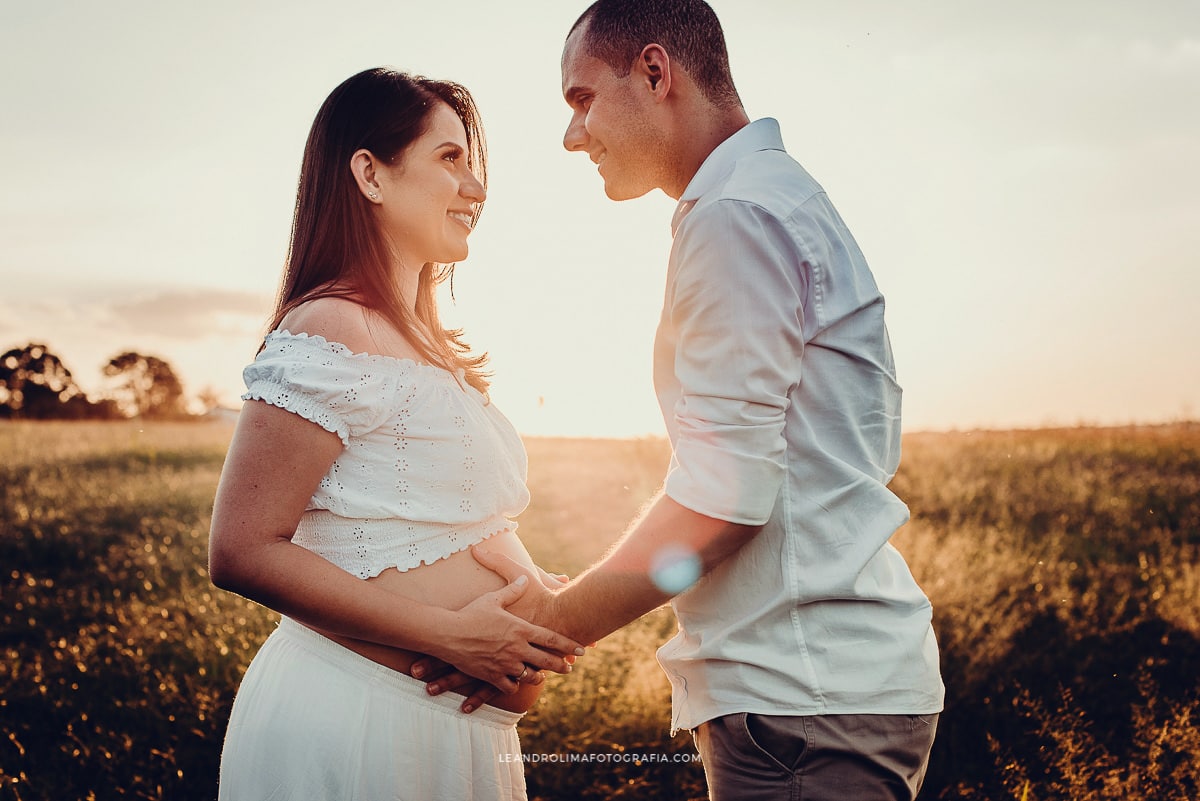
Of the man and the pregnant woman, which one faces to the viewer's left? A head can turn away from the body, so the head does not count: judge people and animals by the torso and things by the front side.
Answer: the man

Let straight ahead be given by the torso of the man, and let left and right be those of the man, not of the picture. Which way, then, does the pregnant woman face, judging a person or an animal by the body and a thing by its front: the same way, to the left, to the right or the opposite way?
the opposite way

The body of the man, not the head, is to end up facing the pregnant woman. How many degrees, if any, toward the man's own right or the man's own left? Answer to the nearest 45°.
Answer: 0° — they already face them

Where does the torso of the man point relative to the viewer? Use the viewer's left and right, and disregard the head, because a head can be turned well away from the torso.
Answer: facing to the left of the viewer

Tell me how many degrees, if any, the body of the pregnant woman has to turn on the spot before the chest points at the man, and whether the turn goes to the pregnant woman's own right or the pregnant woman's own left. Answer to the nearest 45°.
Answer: approximately 45° to the pregnant woman's own right

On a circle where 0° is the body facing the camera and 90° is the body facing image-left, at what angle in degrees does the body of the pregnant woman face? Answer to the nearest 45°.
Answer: approximately 270°

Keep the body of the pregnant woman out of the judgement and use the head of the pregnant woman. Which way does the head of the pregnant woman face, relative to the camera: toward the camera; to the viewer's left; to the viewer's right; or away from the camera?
to the viewer's right

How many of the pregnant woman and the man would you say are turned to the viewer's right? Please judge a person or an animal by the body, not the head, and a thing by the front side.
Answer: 1

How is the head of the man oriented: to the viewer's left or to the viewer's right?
to the viewer's left
